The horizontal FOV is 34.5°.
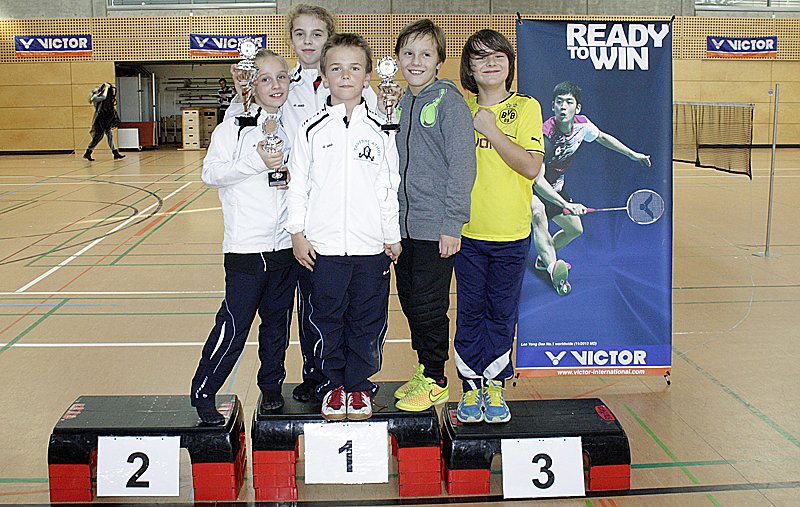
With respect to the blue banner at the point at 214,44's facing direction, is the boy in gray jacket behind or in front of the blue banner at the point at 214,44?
in front

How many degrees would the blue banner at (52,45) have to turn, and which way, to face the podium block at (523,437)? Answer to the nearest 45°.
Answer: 0° — it already faces it

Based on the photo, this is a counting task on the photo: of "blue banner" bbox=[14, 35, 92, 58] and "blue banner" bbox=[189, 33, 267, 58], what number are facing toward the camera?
2

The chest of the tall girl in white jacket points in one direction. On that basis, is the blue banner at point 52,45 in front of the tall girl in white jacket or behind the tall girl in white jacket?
behind

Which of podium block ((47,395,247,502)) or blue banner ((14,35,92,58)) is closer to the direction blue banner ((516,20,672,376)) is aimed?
the podium block

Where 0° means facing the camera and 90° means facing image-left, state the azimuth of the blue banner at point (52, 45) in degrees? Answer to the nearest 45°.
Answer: approximately 0°
